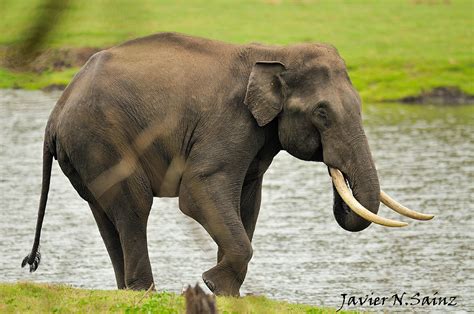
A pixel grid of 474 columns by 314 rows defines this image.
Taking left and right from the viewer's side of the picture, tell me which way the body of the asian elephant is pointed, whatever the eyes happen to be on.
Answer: facing to the right of the viewer
